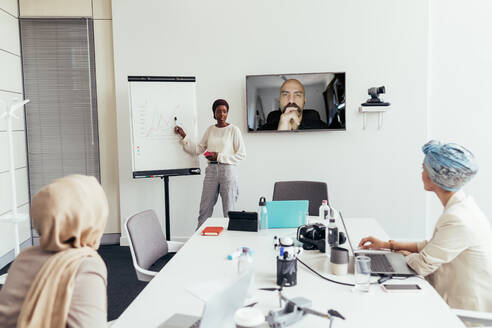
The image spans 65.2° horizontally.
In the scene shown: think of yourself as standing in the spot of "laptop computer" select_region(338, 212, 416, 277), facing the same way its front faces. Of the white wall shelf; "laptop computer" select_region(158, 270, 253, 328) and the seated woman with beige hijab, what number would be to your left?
1

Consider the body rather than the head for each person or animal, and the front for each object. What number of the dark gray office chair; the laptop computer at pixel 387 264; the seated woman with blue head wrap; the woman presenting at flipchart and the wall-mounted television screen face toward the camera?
3

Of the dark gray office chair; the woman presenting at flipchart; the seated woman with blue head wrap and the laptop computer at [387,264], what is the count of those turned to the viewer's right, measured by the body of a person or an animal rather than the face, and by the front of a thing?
1

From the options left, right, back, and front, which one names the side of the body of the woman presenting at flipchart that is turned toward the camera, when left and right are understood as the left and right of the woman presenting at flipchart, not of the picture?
front

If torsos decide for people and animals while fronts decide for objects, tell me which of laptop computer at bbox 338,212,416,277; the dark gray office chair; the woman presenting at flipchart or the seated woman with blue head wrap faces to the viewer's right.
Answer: the laptop computer

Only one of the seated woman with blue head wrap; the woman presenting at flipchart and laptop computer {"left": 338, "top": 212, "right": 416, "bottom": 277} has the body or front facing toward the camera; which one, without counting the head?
the woman presenting at flipchart

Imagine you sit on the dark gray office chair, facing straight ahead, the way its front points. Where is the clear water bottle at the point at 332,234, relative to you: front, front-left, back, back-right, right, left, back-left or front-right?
front

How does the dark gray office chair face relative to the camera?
toward the camera

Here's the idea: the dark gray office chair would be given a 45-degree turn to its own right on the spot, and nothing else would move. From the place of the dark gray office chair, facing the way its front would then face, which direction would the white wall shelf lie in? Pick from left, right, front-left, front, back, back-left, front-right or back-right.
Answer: back

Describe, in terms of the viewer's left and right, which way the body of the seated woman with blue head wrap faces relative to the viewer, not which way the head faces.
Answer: facing away from the viewer and to the left of the viewer

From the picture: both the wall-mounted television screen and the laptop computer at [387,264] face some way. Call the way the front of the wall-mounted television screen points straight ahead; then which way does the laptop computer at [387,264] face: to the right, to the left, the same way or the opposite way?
to the left

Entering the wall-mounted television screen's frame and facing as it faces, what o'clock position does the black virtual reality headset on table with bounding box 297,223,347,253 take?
The black virtual reality headset on table is roughly at 12 o'clock from the wall-mounted television screen.

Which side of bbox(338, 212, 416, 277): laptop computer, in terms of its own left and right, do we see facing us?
right

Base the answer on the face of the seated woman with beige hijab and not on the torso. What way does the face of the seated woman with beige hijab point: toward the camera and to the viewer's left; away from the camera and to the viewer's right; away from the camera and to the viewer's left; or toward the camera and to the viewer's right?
away from the camera and to the viewer's right

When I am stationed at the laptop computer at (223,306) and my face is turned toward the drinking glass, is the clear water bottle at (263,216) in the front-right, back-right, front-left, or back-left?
front-left

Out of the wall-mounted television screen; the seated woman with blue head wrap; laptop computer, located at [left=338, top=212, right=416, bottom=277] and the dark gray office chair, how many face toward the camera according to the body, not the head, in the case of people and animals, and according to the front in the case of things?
2

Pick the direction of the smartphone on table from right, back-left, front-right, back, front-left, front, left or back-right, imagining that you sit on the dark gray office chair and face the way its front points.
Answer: front
